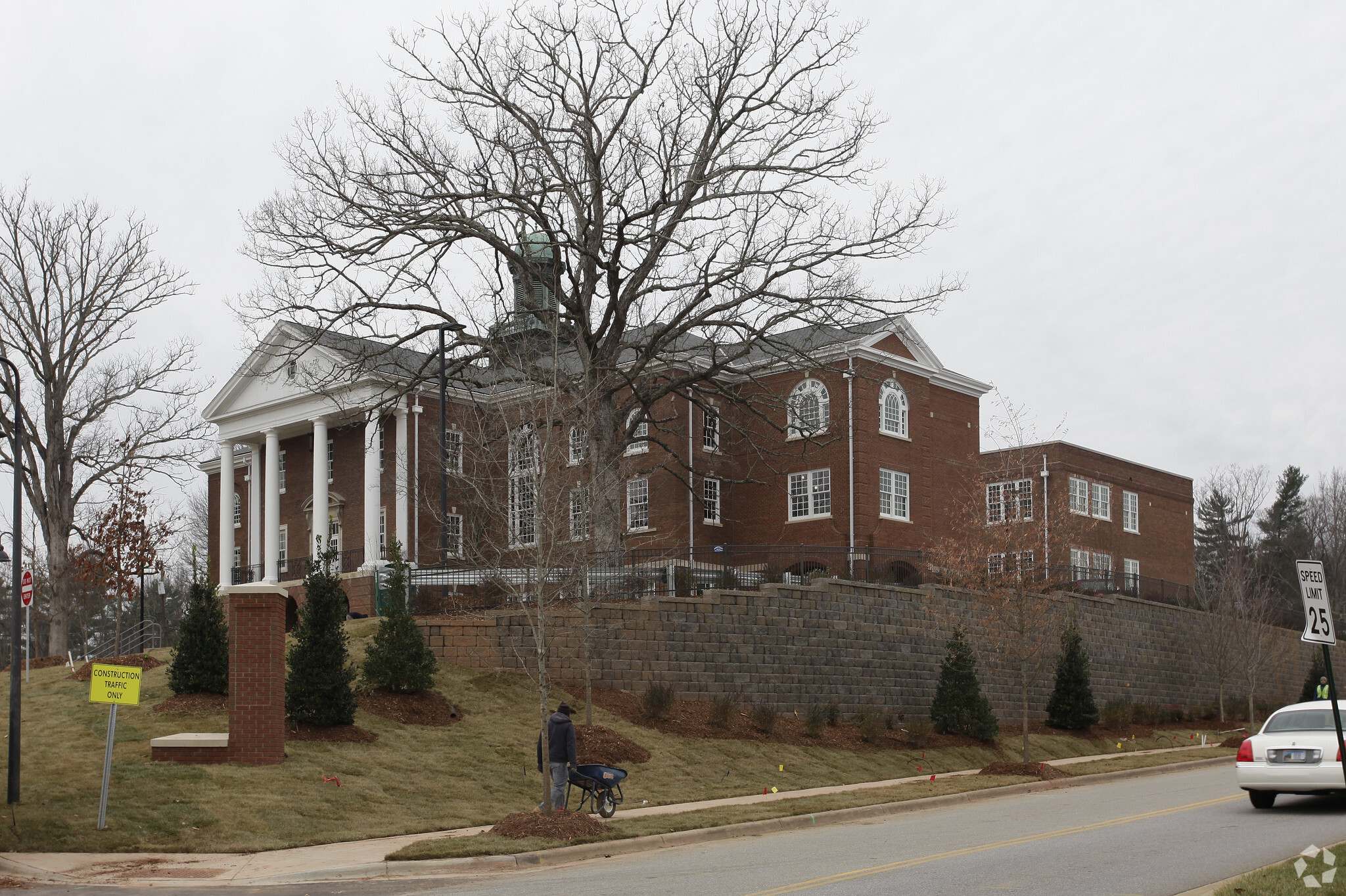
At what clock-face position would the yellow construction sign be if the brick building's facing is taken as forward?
The yellow construction sign is roughly at 11 o'clock from the brick building.

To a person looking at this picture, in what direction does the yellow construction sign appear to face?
facing the viewer

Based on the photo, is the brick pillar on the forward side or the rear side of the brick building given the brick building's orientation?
on the forward side

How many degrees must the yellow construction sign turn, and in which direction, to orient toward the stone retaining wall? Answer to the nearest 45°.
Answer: approximately 135° to its left

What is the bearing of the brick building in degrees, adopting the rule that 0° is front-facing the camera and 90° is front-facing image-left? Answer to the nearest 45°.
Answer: approximately 45°

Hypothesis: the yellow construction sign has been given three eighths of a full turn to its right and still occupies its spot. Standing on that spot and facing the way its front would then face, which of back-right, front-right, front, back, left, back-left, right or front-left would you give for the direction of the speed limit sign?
back

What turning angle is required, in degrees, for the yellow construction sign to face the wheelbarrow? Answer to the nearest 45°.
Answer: approximately 90° to its left

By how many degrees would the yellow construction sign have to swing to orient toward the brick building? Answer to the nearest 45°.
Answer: approximately 135° to its left

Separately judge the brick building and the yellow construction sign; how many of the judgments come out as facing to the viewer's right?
0
